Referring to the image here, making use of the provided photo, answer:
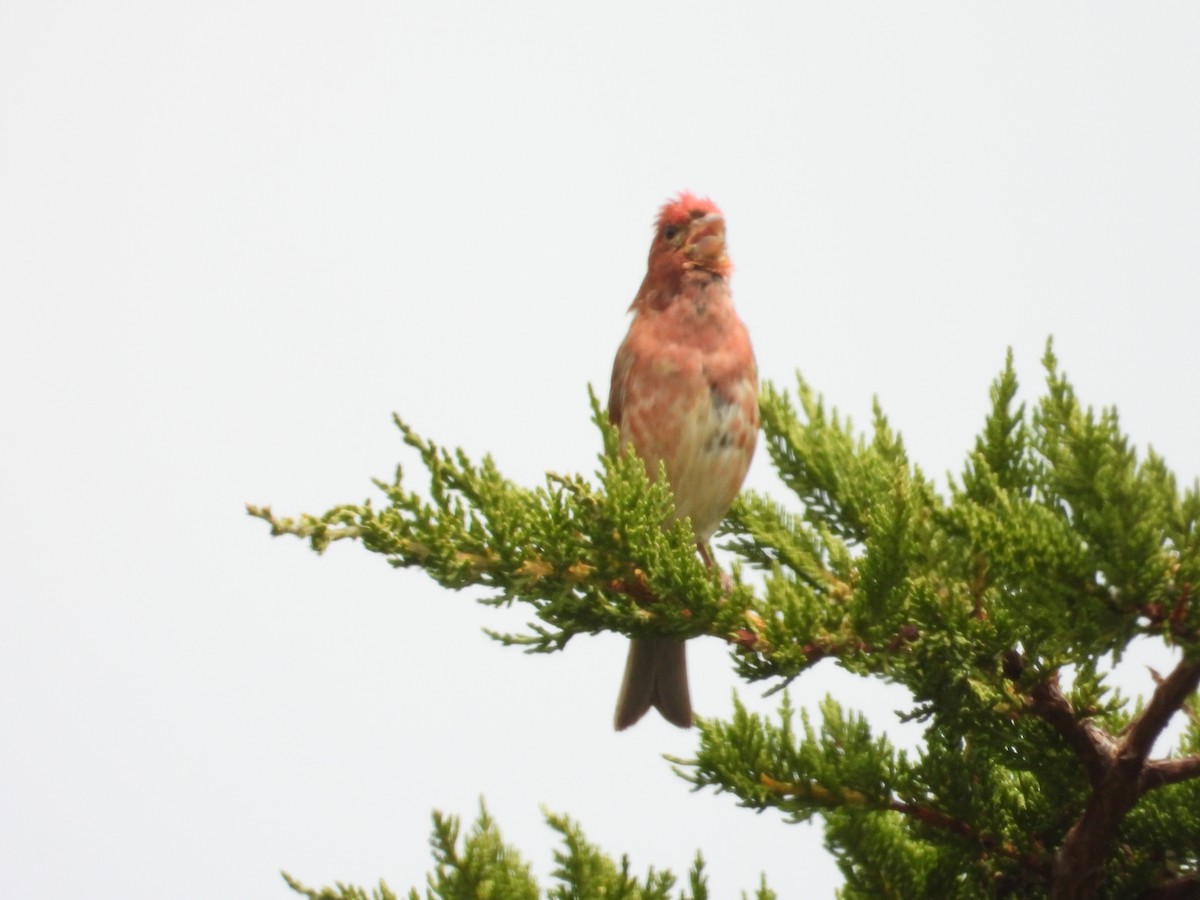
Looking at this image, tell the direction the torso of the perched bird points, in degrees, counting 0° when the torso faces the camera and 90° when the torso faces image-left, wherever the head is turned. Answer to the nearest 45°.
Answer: approximately 315°
